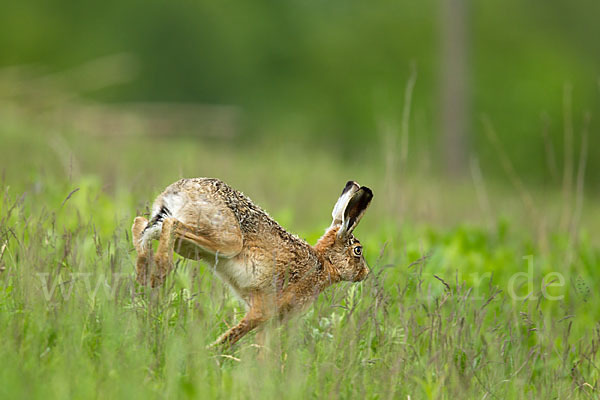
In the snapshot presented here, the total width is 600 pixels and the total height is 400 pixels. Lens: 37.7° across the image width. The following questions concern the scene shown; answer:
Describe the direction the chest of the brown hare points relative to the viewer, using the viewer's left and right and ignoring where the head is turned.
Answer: facing to the right of the viewer

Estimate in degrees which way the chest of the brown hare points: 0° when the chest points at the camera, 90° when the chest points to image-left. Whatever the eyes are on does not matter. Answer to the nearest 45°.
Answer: approximately 270°
